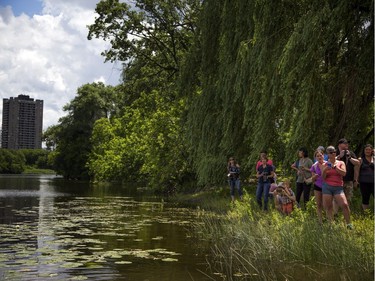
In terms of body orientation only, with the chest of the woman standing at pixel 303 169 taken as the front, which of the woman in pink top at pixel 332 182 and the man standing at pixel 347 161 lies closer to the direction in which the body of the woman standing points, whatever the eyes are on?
the woman in pink top

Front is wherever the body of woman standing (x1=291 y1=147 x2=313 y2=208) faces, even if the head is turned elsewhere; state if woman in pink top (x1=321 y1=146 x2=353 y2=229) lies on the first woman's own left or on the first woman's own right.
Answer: on the first woman's own left

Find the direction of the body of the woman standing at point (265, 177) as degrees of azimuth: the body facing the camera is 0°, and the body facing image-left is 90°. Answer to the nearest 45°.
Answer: approximately 0°

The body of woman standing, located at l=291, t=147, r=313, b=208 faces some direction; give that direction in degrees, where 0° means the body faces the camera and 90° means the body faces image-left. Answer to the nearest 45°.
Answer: approximately 45°

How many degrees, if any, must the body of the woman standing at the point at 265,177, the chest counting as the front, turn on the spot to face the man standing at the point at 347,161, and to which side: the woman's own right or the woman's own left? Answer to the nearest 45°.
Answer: approximately 45° to the woman's own left
